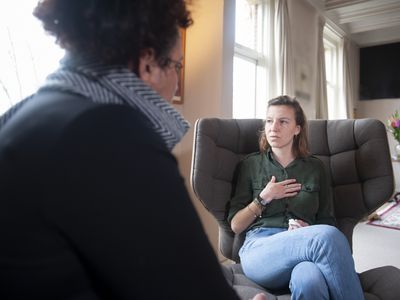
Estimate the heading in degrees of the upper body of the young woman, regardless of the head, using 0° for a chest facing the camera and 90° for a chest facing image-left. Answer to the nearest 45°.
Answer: approximately 0°

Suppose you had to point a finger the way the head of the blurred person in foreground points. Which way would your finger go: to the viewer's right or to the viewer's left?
to the viewer's right

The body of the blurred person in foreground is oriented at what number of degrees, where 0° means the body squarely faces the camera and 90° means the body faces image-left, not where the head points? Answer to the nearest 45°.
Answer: approximately 225°

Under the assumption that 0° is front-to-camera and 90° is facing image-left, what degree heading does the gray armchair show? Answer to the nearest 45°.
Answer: approximately 0°

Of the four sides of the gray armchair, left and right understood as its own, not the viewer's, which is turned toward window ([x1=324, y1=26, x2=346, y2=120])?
back

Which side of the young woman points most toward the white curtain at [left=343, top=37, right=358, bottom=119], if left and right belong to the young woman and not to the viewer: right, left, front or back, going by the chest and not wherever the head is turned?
back

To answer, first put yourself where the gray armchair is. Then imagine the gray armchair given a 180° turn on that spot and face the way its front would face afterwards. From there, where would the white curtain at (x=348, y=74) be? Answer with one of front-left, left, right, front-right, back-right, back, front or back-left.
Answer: front

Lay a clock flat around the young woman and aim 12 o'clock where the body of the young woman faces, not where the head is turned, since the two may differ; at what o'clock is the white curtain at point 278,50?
The white curtain is roughly at 6 o'clock from the young woman.

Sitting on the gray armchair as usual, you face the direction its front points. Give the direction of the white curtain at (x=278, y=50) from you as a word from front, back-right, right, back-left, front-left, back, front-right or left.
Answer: back

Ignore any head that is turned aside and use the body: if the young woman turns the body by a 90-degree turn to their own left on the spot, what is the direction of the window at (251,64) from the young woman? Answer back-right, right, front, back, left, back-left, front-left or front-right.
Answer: left
